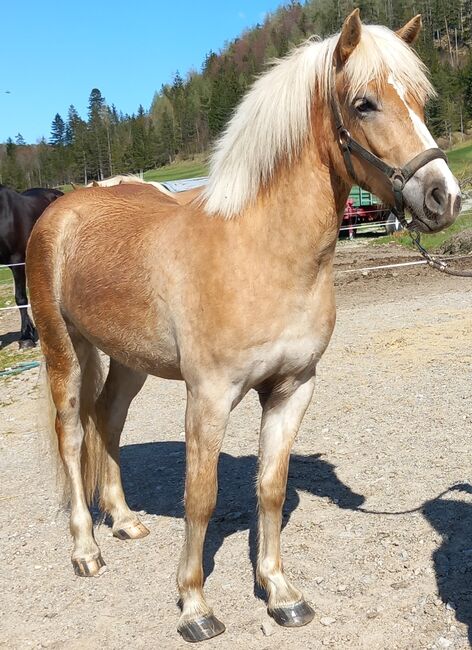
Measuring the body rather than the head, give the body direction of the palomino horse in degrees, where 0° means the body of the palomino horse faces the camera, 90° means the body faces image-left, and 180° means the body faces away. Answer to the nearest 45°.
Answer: approximately 315°
